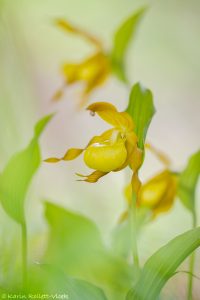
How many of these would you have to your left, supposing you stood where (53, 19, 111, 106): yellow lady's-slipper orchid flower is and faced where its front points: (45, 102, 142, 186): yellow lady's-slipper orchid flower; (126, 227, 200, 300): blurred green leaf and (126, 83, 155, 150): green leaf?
3

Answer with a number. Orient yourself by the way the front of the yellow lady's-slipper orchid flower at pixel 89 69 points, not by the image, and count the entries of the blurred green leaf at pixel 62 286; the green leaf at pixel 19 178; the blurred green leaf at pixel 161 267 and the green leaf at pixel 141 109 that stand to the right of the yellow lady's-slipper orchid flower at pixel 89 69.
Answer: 0

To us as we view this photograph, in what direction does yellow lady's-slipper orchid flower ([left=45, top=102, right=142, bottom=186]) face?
facing the viewer and to the left of the viewer

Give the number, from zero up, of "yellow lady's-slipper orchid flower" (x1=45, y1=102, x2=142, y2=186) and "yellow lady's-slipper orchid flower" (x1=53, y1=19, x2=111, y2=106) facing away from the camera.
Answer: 0

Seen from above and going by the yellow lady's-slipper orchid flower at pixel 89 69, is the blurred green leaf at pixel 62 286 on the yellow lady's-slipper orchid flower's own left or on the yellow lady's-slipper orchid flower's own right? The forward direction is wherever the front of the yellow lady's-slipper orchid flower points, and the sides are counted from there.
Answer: on the yellow lady's-slipper orchid flower's own left

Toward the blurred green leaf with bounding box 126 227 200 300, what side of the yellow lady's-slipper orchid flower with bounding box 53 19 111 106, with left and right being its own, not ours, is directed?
left

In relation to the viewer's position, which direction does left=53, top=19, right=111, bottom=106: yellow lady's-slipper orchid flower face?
facing to the left of the viewer
